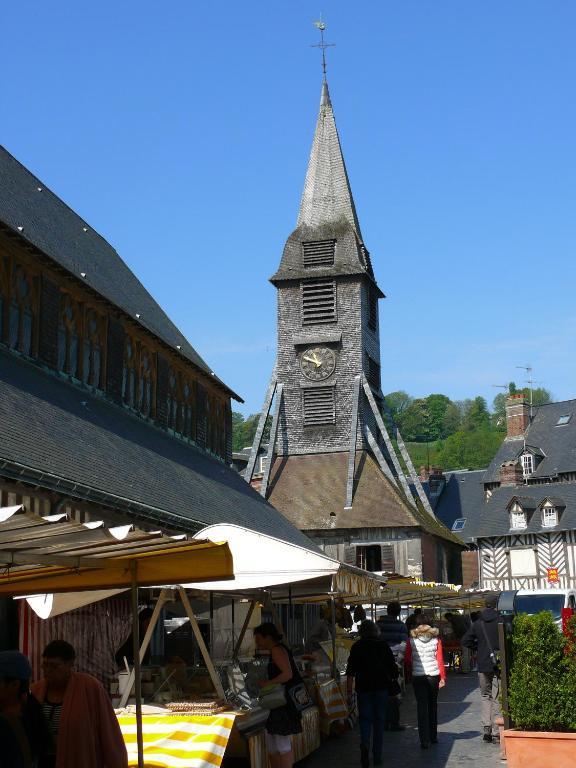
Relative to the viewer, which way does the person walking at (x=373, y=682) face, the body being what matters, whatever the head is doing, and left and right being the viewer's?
facing away from the viewer

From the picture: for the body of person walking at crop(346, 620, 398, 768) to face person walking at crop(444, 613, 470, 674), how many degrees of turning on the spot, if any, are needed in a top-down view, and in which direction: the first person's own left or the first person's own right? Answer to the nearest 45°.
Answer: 0° — they already face them

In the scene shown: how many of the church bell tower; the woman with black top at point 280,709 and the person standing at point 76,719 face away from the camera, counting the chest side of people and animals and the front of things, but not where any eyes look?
0

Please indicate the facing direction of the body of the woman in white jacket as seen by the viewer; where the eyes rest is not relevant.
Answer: away from the camera

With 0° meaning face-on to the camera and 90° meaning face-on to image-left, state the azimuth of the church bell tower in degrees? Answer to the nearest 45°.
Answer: approximately 0°

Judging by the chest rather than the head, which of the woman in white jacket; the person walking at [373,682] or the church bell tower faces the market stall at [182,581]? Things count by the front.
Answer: the church bell tower

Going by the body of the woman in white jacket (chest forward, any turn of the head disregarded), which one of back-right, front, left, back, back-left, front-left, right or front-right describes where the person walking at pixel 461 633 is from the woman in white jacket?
front

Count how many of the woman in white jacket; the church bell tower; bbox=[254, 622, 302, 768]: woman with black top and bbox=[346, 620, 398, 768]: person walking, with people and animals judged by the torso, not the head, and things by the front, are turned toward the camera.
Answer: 1

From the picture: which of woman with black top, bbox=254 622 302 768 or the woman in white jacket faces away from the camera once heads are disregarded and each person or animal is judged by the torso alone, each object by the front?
the woman in white jacket

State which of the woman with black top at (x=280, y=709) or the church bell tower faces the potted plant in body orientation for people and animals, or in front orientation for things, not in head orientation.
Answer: the church bell tower

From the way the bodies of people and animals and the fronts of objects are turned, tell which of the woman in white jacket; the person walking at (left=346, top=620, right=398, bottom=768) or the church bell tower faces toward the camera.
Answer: the church bell tower

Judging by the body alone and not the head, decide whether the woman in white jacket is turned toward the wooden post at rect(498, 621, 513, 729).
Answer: no

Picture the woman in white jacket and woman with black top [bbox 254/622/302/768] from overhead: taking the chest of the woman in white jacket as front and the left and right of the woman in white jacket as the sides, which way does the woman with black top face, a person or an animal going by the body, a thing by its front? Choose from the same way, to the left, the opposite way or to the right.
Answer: to the left

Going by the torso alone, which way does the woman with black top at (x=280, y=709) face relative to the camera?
to the viewer's left

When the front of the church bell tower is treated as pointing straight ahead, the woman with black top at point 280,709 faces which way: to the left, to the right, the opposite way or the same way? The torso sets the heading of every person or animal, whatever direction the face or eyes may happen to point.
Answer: to the right

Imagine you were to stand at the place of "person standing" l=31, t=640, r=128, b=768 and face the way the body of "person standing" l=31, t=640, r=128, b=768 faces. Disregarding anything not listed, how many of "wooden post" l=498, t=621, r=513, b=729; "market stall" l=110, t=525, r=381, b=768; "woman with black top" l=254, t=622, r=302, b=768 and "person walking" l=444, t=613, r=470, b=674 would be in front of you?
0

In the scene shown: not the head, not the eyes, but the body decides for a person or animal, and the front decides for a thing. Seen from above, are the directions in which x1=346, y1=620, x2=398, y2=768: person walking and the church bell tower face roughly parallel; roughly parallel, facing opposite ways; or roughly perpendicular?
roughly parallel, facing opposite ways

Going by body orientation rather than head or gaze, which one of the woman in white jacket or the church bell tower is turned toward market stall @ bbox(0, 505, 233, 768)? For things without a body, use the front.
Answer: the church bell tower

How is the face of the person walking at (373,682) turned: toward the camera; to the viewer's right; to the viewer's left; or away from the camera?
away from the camera
